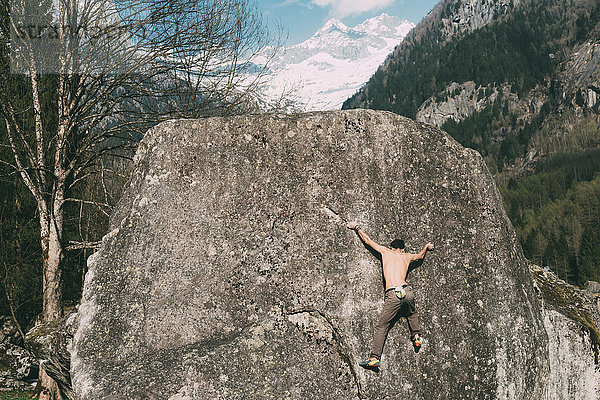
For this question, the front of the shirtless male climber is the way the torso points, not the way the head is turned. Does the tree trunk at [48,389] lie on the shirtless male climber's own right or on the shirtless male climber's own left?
on the shirtless male climber's own left

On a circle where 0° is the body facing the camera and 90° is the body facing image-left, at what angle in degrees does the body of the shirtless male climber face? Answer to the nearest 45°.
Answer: approximately 180°

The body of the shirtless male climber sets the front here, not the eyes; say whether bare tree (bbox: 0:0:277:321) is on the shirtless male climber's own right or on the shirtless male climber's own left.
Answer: on the shirtless male climber's own left
